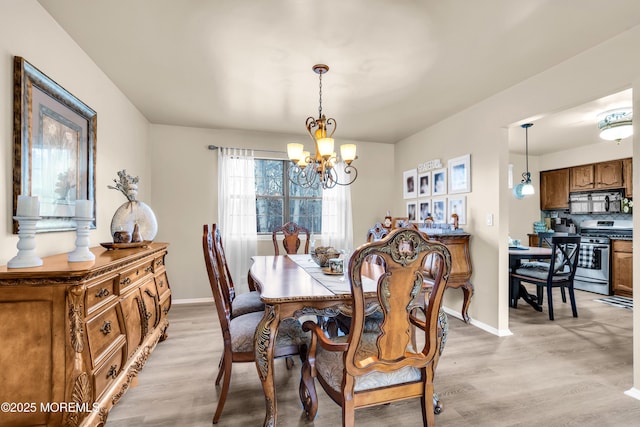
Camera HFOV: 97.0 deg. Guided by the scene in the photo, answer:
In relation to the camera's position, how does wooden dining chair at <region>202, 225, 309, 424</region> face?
facing to the right of the viewer

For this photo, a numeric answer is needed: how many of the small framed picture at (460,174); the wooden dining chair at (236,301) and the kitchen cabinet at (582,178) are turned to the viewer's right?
1

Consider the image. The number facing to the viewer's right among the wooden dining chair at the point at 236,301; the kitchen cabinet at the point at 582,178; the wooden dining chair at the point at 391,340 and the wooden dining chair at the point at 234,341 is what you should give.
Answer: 2

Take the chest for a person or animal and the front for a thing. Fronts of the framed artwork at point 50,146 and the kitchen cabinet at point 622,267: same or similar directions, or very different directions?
very different directions

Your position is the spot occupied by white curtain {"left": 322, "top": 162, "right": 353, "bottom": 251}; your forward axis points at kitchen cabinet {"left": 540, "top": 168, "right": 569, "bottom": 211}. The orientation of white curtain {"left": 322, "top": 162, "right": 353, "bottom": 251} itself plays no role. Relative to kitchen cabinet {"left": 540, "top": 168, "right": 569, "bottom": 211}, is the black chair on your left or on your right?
right

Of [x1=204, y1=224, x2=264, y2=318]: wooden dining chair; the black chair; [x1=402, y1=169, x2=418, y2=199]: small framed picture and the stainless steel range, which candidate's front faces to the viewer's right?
the wooden dining chair

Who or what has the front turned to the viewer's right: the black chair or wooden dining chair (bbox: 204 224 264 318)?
the wooden dining chair

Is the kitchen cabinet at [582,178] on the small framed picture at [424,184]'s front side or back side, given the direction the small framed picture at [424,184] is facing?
on the back side

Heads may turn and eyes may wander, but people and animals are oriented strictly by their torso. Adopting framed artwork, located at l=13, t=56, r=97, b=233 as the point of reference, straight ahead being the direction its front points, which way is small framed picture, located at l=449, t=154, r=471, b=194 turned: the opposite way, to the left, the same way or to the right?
the opposite way

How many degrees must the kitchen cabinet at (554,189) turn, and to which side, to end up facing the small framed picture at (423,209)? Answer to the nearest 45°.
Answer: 0° — it already faces it

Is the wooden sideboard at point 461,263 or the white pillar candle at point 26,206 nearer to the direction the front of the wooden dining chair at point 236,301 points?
the wooden sideboard

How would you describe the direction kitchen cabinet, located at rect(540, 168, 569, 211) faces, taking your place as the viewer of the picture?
facing the viewer and to the left of the viewer

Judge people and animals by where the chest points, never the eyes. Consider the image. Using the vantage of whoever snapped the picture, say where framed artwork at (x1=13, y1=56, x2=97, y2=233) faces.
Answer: facing the viewer and to the right of the viewer

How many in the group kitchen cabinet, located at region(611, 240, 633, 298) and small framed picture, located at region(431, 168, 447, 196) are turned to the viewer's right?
0

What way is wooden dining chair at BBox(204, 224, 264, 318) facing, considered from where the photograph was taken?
facing to the right of the viewer

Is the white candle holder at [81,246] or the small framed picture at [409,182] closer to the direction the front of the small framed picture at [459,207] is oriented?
the white candle holder
